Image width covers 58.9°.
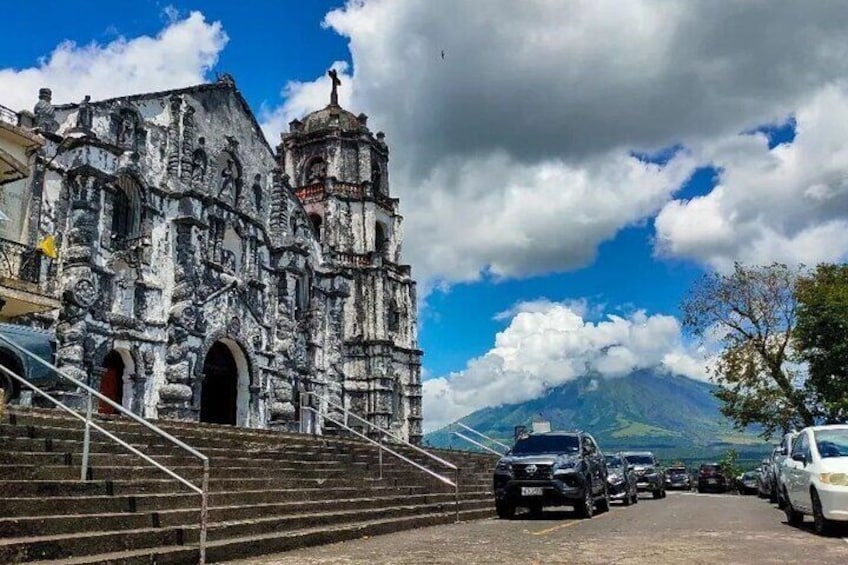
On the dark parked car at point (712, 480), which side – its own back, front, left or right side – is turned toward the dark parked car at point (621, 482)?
back

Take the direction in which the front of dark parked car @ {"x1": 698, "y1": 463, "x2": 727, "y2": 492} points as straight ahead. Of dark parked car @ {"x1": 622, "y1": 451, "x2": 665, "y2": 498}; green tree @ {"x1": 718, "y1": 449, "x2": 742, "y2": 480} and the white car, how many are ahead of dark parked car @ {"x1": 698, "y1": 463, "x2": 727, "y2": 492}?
2

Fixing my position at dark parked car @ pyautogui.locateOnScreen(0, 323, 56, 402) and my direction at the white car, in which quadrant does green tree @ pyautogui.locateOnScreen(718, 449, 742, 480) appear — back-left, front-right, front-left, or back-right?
front-left

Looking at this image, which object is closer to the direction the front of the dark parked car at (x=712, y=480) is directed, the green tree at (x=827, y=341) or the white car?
the white car

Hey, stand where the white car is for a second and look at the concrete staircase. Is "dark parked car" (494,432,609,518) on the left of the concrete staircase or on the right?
right

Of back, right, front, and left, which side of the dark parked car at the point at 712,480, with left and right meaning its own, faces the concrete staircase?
back

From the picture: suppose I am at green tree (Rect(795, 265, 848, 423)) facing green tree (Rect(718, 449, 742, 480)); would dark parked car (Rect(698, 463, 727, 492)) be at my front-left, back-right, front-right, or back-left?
front-left
